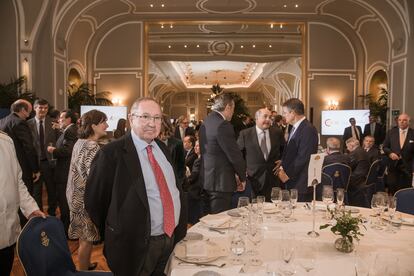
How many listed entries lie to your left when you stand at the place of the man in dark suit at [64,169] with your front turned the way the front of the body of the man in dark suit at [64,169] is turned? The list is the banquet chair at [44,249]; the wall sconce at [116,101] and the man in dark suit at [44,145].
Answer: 1

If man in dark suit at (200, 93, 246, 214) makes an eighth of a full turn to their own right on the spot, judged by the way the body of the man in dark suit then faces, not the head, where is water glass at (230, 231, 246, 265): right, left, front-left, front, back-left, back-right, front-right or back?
right

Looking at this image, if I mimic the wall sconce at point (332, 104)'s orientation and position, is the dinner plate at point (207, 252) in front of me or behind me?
in front

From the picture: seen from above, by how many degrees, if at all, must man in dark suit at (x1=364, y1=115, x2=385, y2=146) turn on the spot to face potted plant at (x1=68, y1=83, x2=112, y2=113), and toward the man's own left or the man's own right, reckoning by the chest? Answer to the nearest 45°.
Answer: approximately 45° to the man's own right

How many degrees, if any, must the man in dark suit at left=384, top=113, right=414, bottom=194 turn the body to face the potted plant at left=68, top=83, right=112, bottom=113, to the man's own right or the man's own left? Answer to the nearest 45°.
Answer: approximately 90° to the man's own right

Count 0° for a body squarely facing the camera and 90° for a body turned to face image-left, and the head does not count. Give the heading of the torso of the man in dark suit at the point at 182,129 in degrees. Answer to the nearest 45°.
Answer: approximately 315°

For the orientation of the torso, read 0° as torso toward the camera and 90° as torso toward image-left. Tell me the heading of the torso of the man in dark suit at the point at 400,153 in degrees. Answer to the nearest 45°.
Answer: approximately 0°

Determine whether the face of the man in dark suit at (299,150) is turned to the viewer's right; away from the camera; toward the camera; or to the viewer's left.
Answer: to the viewer's left
